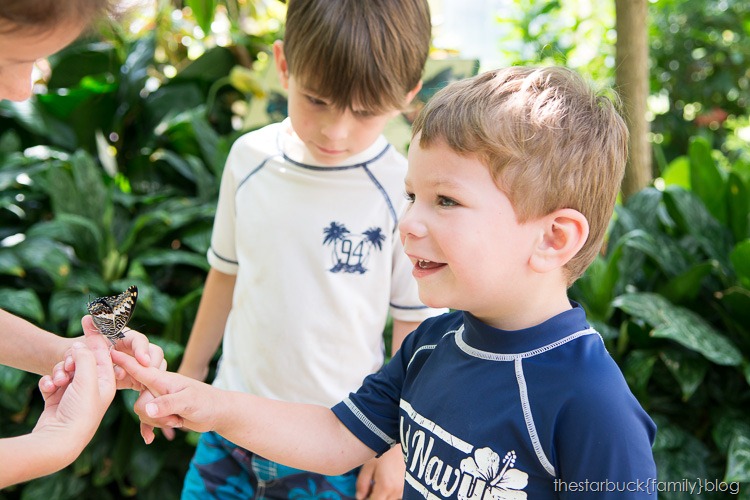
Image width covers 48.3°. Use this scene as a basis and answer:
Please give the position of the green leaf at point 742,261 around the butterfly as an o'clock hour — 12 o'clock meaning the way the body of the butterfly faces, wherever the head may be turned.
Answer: The green leaf is roughly at 11 o'clock from the butterfly.

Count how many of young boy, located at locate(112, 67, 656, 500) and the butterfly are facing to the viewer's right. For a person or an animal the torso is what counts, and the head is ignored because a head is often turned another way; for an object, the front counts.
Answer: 1

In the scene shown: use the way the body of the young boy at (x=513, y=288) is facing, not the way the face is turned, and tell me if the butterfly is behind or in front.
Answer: in front

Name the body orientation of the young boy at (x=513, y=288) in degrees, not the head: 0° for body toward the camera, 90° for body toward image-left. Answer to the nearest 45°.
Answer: approximately 45°

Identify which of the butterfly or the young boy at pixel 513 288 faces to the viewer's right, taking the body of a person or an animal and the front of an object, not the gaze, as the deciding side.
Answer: the butterfly

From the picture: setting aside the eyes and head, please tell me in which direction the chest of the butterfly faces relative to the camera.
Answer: to the viewer's right

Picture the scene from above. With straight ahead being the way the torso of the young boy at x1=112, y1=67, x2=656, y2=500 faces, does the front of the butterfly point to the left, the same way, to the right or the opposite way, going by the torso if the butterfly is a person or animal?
the opposite way

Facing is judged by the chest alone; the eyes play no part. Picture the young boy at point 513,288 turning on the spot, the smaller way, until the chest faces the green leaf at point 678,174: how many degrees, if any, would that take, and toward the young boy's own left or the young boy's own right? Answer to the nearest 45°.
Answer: approximately 135° to the young boy's own right

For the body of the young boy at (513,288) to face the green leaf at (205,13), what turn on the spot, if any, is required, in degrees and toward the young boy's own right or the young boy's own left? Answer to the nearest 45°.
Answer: approximately 90° to the young boy's own right

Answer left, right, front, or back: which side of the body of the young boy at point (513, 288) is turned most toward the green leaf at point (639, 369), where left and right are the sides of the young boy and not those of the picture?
back

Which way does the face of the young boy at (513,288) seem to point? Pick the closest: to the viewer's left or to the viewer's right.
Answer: to the viewer's left

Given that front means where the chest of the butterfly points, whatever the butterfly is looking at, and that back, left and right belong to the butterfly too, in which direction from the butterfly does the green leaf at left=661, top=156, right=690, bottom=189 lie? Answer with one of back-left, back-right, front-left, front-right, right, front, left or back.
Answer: front-left

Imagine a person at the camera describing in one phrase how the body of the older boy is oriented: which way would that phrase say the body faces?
toward the camera

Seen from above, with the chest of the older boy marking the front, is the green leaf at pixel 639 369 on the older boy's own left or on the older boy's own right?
on the older boy's own left

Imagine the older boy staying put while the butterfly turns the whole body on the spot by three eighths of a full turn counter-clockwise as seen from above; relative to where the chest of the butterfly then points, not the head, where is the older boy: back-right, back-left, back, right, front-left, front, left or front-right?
right
